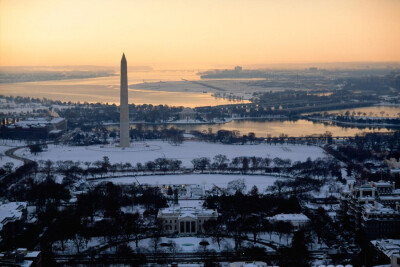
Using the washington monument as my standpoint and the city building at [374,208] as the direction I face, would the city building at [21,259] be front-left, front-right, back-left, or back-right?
front-right

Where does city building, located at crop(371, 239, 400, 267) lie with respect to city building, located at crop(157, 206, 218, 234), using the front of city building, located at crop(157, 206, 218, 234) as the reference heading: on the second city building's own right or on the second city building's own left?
on the second city building's own left

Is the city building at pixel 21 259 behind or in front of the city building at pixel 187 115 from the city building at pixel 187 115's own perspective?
in front

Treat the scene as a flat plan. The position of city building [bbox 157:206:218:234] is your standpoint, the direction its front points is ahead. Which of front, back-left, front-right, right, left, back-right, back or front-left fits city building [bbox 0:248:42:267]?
front-right

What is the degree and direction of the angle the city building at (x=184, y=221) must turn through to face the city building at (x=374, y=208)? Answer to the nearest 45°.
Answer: approximately 90° to its left

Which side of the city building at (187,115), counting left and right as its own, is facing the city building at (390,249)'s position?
front

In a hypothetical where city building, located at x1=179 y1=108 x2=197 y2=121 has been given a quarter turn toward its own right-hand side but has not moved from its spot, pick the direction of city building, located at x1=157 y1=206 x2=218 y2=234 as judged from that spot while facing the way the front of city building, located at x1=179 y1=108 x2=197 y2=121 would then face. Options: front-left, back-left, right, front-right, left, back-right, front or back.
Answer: left

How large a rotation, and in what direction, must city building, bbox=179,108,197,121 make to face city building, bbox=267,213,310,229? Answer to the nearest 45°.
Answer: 0° — it already faces it

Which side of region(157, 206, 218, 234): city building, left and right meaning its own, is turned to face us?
front

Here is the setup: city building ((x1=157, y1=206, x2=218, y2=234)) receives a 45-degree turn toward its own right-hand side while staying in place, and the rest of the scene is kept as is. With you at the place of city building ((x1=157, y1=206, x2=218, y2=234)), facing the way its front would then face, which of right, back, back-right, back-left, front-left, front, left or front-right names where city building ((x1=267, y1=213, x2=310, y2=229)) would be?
back-left

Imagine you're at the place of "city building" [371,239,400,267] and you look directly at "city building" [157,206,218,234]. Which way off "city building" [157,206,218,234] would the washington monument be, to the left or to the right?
right

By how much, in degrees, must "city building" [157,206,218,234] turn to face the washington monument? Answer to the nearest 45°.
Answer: approximately 180°

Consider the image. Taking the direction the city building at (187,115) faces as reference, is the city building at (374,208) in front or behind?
in front

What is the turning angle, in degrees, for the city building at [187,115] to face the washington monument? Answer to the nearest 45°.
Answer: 0° — it already faces it
